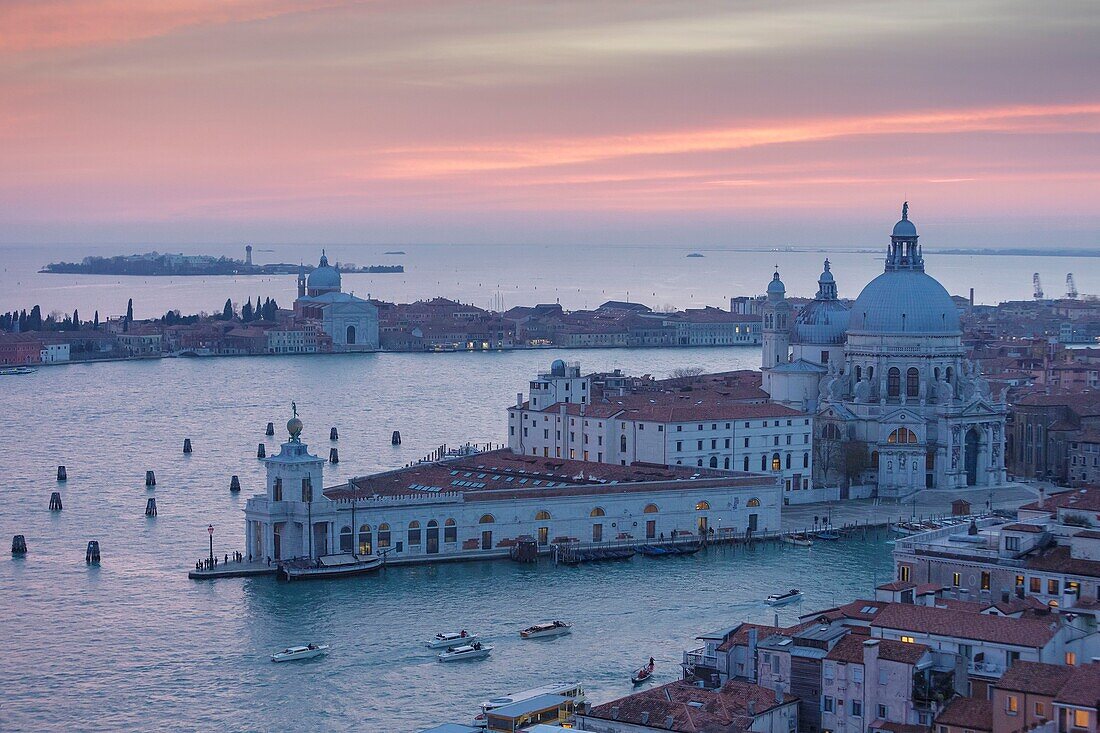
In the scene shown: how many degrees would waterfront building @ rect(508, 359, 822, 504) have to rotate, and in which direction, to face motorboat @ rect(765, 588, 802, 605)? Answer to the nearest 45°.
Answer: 0° — it already faces it

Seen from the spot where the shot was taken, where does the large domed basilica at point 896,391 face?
facing the viewer and to the right of the viewer

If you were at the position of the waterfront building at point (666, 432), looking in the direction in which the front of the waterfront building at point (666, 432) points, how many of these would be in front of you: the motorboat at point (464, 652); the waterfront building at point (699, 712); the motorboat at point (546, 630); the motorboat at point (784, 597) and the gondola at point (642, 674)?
5

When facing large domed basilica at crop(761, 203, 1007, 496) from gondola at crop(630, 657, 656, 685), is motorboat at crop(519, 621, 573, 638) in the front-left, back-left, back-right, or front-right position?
front-left

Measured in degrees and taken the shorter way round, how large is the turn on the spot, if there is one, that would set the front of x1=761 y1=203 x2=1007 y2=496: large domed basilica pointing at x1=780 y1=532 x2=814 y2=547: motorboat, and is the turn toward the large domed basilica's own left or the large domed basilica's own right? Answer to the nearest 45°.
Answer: approximately 45° to the large domed basilica's own right

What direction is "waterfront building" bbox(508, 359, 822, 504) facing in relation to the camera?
toward the camera

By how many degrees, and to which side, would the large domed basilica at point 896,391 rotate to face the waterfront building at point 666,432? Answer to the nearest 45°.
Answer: approximately 90° to its right

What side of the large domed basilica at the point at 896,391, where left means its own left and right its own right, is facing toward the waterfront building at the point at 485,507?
right
